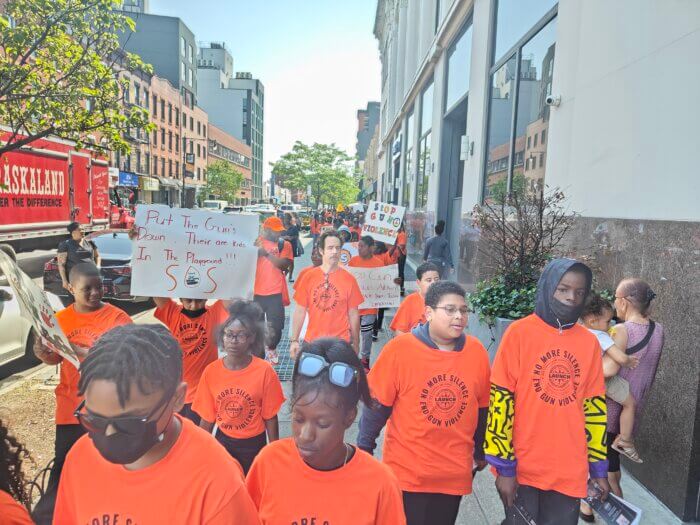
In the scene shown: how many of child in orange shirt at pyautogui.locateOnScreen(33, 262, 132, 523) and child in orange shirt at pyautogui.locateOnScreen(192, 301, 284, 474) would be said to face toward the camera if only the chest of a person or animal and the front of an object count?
2

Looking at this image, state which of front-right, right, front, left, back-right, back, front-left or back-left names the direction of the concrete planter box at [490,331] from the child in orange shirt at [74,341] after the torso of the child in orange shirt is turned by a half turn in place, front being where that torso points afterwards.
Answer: right

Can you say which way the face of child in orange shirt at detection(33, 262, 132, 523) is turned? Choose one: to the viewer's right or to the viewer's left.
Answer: to the viewer's right

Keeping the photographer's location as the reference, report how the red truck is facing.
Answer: facing away from the viewer and to the right of the viewer

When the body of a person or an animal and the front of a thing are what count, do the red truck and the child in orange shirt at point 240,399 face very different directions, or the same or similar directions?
very different directions

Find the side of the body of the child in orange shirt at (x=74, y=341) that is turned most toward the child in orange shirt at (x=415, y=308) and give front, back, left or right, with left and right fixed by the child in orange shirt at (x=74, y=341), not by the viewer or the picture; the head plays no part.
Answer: left

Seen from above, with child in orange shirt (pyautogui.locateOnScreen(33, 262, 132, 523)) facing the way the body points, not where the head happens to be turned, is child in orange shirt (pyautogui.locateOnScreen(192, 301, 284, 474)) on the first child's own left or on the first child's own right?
on the first child's own left

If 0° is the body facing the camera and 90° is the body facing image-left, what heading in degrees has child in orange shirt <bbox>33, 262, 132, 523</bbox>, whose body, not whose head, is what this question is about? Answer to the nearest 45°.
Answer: approximately 0°

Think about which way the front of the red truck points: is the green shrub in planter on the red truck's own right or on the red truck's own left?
on the red truck's own right

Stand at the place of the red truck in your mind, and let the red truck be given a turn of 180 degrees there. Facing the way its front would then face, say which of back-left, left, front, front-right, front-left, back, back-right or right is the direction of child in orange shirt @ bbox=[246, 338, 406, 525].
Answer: front-left

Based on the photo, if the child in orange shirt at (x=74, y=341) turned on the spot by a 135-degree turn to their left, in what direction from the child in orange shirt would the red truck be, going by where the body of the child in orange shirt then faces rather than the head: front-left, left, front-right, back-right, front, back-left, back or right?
front-left

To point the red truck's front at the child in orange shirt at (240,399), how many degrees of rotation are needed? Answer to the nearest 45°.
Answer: approximately 135° to its right

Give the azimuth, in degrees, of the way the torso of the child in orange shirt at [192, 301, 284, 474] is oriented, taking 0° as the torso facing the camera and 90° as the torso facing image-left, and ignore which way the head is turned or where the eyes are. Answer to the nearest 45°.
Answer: approximately 0°

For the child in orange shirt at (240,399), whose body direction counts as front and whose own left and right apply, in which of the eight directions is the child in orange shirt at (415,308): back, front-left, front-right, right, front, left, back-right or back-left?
back-left
